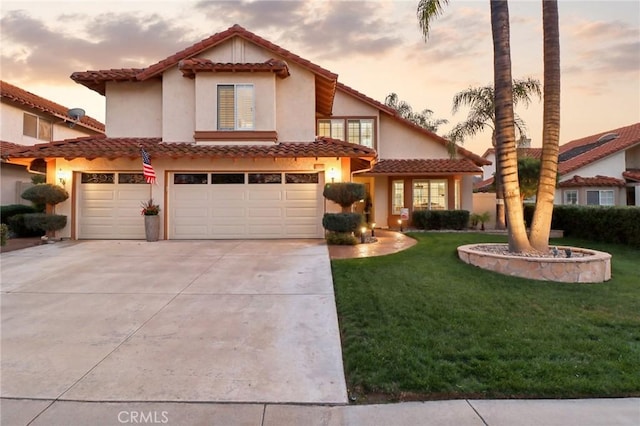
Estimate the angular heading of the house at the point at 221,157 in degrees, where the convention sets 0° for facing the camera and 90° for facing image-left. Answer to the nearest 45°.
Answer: approximately 0°

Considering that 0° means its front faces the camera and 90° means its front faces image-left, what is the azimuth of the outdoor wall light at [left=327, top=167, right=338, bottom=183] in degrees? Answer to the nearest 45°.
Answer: approximately 0°

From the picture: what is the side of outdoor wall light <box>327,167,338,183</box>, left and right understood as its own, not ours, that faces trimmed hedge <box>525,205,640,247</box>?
left

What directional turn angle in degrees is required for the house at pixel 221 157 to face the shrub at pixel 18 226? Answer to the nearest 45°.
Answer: approximately 90° to its right

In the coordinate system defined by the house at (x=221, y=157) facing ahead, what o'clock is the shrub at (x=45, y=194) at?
The shrub is roughly at 3 o'clock from the house.

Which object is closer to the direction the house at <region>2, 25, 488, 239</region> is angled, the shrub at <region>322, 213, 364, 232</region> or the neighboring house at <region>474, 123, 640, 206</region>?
the shrub

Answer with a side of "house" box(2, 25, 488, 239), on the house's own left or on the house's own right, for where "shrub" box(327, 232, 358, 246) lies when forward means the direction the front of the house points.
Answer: on the house's own left

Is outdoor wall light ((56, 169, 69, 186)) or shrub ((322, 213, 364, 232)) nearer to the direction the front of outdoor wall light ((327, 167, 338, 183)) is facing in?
the shrub

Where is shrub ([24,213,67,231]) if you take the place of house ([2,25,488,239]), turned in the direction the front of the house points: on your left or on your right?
on your right

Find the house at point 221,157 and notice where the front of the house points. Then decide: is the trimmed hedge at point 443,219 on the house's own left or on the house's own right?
on the house's own left

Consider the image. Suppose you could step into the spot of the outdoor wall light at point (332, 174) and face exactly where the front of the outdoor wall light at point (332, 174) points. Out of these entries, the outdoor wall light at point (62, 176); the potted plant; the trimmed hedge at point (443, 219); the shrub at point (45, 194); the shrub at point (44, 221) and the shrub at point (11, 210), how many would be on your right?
5
